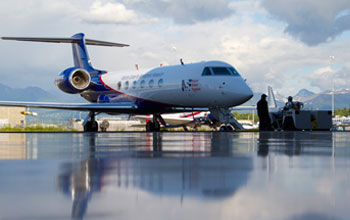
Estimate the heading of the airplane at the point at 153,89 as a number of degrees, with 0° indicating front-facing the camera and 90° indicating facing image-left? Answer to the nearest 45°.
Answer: approximately 315°

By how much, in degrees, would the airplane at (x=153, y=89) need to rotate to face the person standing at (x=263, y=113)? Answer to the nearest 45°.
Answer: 0° — it already faces them
